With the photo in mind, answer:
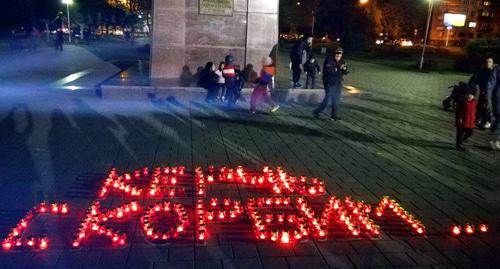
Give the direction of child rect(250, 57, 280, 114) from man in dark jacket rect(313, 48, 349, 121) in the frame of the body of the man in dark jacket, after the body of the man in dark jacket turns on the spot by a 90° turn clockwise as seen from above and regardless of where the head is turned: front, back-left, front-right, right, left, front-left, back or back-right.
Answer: front-right

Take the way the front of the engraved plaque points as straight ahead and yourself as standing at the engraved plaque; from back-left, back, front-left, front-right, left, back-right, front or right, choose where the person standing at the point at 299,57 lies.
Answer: left

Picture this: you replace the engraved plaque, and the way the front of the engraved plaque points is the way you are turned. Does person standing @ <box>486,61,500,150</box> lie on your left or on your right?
on your left

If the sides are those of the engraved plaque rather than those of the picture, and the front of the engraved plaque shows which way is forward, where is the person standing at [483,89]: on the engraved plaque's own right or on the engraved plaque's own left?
on the engraved plaque's own left

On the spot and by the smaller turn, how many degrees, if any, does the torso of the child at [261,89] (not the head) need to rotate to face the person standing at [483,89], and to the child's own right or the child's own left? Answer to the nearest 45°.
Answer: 0° — they already face them

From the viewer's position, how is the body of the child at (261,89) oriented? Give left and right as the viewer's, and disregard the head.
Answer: facing to the right of the viewer

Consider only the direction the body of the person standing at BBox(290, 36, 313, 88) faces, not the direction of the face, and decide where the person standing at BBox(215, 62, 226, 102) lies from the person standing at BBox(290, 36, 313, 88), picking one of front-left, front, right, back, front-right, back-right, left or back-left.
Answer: back-right

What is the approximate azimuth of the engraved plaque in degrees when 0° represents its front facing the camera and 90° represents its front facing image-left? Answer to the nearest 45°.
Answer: approximately 0°
